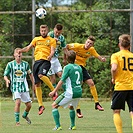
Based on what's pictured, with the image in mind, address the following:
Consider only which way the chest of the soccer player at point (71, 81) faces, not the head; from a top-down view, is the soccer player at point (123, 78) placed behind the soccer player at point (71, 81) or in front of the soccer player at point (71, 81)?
behind

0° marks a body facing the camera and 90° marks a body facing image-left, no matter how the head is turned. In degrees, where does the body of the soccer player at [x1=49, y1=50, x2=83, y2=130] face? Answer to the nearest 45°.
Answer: approximately 135°
